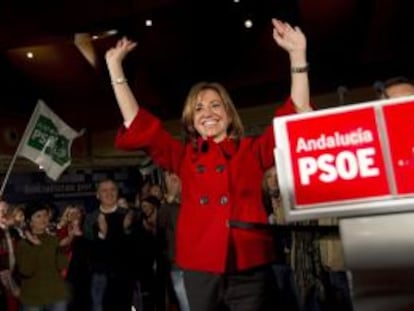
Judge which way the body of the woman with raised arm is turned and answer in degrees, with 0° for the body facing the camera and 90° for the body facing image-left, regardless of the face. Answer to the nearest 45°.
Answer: approximately 0°

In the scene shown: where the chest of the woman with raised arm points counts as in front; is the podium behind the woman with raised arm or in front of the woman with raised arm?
in front

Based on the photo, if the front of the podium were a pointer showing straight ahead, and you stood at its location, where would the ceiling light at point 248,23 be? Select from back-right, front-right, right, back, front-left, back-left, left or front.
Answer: back

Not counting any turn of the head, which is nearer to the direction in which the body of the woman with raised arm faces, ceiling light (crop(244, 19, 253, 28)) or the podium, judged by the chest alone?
the podium

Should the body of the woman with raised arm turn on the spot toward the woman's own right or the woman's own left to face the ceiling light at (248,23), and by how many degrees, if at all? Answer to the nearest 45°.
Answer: approximately 180°

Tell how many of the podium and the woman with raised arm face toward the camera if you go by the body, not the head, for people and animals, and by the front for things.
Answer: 2

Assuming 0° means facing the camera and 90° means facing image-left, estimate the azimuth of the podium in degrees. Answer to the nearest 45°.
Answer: approximately 0°
